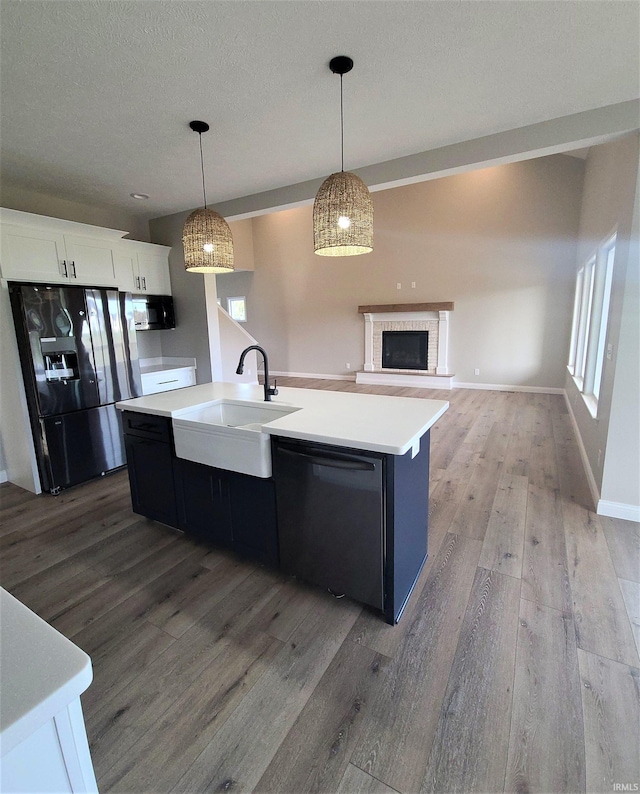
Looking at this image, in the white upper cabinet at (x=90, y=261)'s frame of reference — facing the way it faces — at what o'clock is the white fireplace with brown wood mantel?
The white fireplace with brown wood mantel is roughly at 10 o'clock from the white upper cabinet.

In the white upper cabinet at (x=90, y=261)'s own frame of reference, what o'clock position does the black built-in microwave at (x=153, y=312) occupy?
The black built-in microwave is roughly at 9 o'clock from the white upper cabinet.

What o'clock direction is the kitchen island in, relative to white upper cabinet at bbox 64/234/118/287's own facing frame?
The kitchen island is roughly at 1 o'clock from the white upper cabinet.

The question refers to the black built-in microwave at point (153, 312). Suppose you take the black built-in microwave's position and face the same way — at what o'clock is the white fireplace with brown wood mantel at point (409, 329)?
The white fireplace with brown wood mantel is roughly at 10 o'clock from the black built-in microwave.

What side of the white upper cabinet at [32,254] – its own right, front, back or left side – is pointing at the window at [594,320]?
front

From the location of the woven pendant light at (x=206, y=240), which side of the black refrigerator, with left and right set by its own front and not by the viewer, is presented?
front

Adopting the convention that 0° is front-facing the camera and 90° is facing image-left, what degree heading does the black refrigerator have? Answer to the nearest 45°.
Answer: approximately 315°

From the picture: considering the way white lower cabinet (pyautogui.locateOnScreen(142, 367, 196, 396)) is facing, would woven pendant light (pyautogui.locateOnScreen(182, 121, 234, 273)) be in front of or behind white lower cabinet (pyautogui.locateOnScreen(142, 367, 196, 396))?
in front

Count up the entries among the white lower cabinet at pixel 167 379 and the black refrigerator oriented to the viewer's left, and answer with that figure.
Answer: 0

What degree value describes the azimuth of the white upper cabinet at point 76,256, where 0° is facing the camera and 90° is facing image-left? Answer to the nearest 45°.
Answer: approximately 315°

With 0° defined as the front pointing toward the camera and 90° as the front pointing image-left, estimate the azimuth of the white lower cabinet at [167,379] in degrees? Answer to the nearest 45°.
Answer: approximately 315°

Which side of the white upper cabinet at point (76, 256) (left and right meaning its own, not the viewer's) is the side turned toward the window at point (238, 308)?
left
